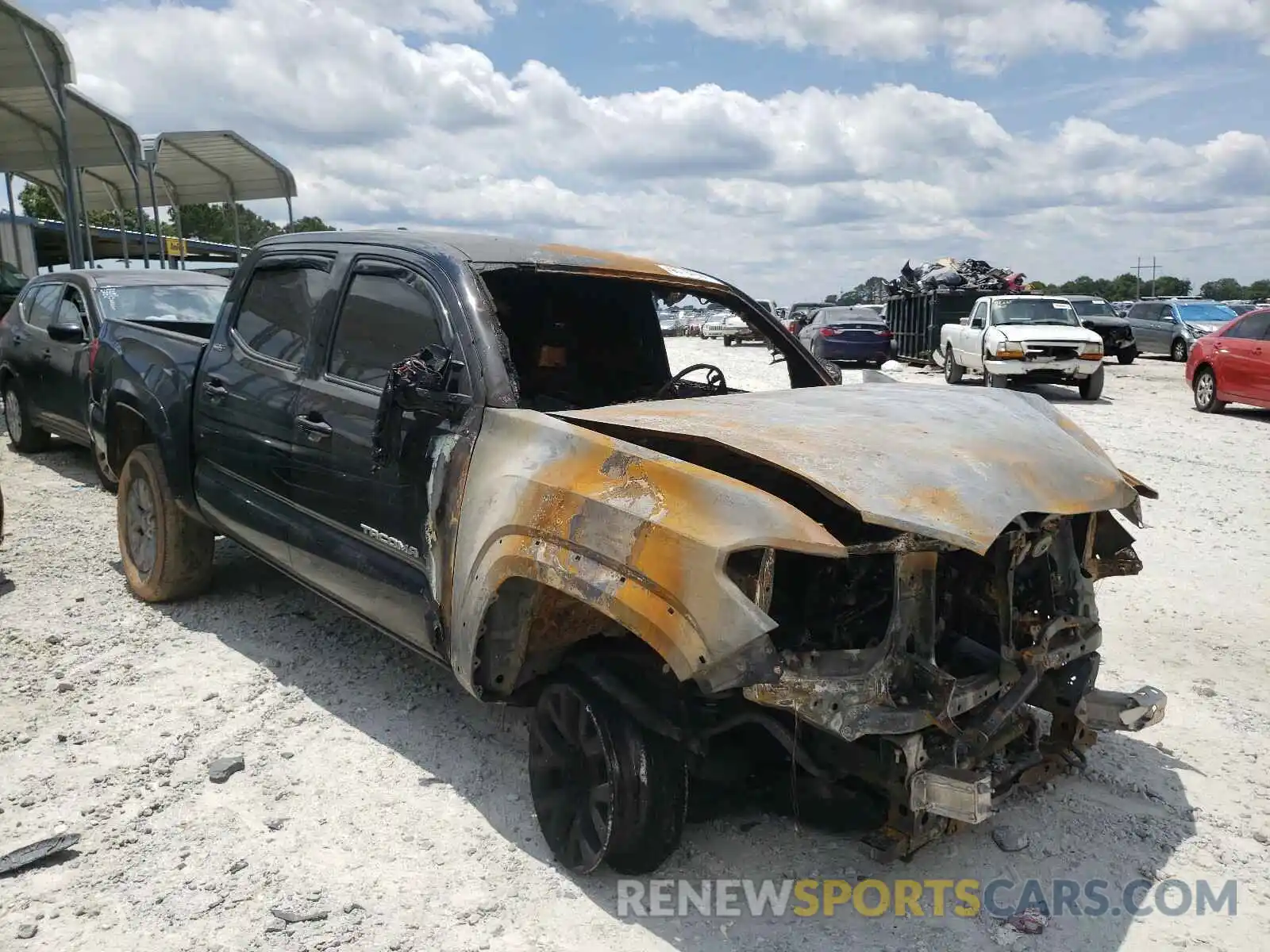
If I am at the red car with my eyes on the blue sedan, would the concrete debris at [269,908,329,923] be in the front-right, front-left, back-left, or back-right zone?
back-left

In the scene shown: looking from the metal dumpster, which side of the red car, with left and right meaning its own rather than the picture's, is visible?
back

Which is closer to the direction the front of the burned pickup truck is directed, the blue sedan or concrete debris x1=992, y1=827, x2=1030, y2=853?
the concrete debris

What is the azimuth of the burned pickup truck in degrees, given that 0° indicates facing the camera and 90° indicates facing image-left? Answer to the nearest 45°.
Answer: approximately 315°

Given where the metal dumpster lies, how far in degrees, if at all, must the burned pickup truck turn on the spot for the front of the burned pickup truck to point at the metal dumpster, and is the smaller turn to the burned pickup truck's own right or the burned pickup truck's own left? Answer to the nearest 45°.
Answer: approximately 135° to the burned pickup truck's own left
